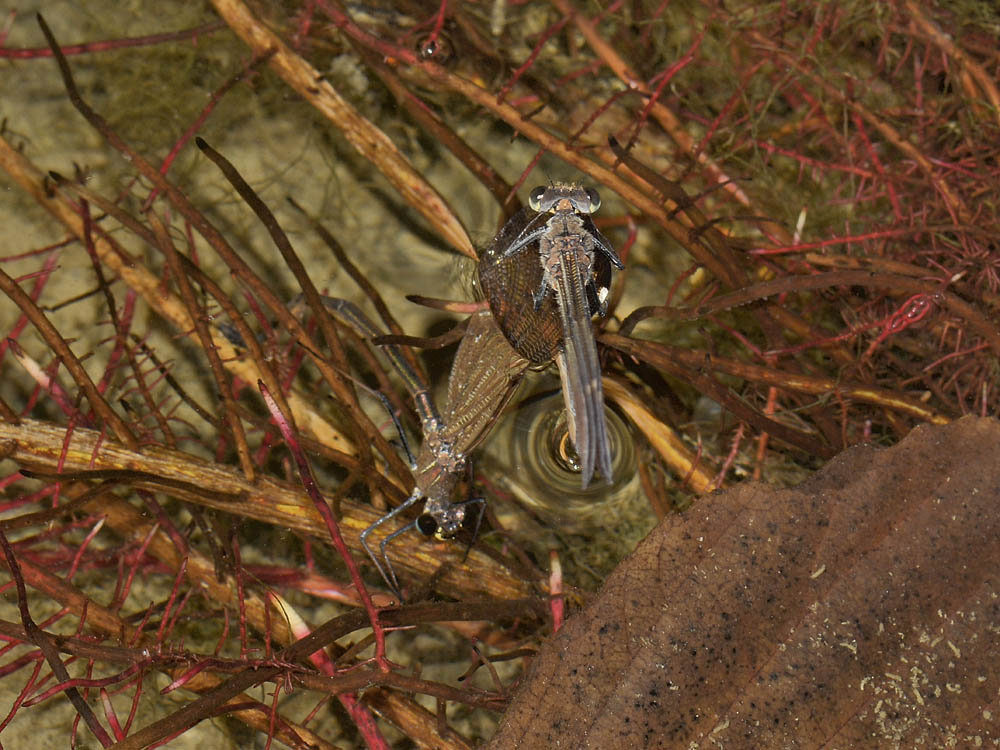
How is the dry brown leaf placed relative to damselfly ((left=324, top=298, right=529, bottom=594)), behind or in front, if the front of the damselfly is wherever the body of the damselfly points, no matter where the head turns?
in front

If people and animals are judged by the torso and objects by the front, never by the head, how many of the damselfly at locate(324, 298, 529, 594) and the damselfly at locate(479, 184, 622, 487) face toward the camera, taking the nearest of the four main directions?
1

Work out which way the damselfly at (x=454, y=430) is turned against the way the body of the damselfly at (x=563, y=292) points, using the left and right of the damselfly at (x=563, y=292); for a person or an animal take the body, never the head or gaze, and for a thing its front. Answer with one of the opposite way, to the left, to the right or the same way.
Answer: the opposite way

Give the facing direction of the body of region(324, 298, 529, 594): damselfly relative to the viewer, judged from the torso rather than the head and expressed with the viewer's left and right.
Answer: facing the viewer

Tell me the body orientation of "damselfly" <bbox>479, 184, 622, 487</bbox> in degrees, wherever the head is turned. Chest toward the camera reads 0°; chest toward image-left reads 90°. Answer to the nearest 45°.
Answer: approximately 180°

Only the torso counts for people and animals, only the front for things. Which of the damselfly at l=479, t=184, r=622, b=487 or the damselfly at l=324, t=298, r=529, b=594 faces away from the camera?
the damselfly at l=479, t=184, r=622, b=487
